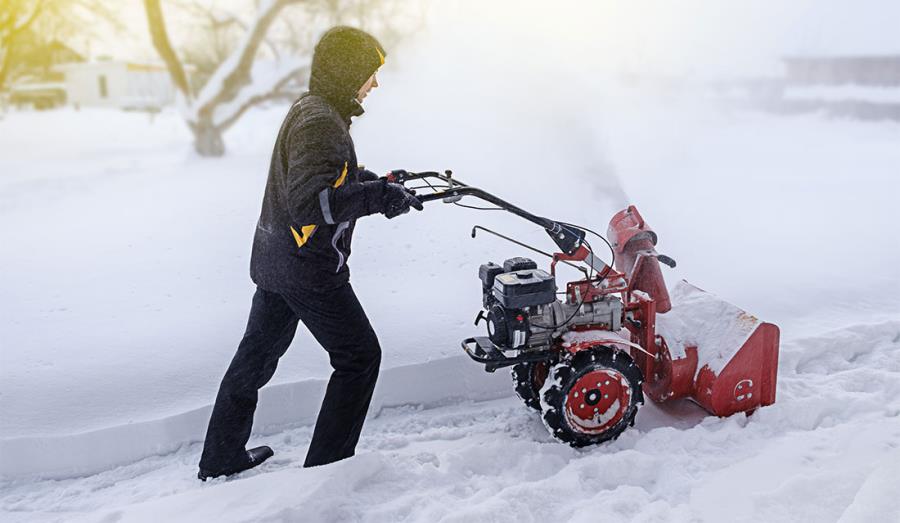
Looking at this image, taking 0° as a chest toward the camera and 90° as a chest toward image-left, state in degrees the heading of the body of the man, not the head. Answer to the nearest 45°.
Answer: approximately 270°

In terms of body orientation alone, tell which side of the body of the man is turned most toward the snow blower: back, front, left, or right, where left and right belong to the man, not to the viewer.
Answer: front

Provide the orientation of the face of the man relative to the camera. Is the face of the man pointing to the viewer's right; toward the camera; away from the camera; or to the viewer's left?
to the viewer's right
